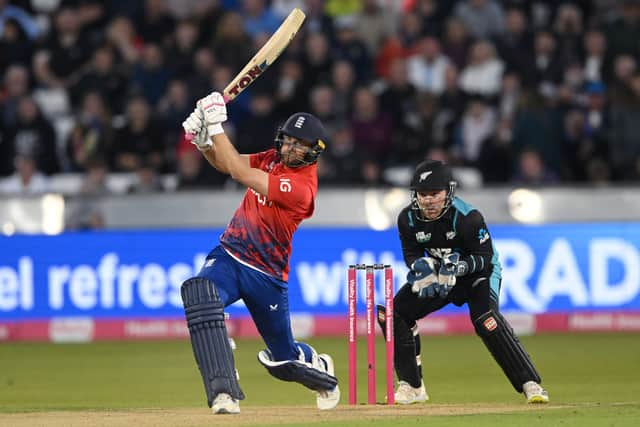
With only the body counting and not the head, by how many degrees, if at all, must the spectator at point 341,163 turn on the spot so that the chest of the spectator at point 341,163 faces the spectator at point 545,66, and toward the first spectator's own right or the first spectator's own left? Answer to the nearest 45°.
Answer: approximately 90° to the first spectator's own left

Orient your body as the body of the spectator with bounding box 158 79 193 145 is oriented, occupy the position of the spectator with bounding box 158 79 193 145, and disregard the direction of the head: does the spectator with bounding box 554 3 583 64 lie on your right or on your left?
on your left

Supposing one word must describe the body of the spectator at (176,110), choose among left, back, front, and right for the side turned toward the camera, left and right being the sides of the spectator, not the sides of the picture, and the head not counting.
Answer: front

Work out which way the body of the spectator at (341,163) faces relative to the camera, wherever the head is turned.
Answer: toward the camera

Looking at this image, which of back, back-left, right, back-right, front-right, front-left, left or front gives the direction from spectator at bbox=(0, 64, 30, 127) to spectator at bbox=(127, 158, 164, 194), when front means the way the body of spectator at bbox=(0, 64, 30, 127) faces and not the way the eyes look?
front-left

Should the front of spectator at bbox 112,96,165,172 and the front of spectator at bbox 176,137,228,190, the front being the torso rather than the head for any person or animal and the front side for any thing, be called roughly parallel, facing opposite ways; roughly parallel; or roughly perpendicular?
roughly parallel

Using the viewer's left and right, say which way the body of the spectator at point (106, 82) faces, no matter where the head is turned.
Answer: facing the viewer

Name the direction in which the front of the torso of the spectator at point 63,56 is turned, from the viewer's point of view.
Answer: toward the camera

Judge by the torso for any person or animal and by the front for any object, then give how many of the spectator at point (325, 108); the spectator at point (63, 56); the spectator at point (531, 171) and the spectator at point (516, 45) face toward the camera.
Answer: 4

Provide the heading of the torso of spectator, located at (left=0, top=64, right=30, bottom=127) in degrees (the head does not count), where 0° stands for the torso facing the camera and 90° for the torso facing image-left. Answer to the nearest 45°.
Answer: approximately 0°
